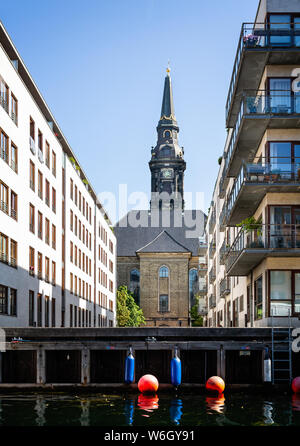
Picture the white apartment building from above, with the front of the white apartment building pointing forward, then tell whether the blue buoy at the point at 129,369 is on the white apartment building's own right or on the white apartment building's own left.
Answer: on the white apartment building's own right

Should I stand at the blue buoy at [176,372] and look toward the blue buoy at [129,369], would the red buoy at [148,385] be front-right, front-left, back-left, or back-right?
front-left

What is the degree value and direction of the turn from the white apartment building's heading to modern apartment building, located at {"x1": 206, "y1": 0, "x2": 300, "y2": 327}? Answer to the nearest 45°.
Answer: approximately 45° to its right

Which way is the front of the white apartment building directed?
to the viewer's right

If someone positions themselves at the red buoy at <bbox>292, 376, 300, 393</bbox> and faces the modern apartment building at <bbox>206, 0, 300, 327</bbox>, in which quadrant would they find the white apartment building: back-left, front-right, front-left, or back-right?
front-left

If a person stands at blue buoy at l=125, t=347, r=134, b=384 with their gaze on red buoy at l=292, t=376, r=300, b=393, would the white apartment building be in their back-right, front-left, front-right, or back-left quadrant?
back-left

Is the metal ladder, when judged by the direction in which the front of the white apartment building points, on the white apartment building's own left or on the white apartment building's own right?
on the white apartment building's own right

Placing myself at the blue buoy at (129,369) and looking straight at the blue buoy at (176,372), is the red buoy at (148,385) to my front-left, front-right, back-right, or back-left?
front-right

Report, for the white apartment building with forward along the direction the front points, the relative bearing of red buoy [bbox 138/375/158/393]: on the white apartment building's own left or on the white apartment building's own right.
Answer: on the white apartment building's own right
